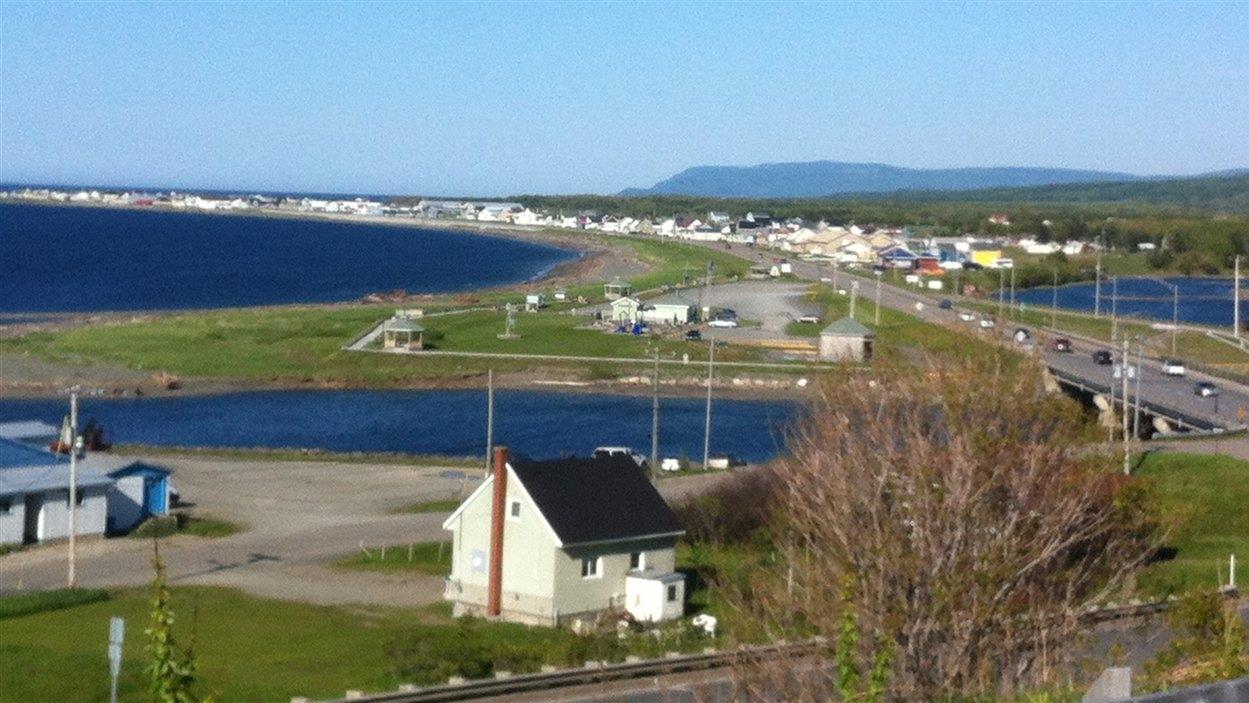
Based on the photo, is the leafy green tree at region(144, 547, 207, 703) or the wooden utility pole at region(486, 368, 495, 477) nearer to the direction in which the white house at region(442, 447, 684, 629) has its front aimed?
the leafy green tree

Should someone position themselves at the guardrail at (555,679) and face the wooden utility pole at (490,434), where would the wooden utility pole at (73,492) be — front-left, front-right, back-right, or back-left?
front-left

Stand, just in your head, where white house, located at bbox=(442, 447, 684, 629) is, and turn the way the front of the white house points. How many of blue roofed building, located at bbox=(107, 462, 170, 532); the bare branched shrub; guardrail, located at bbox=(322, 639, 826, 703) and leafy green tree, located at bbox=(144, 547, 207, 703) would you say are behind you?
1
